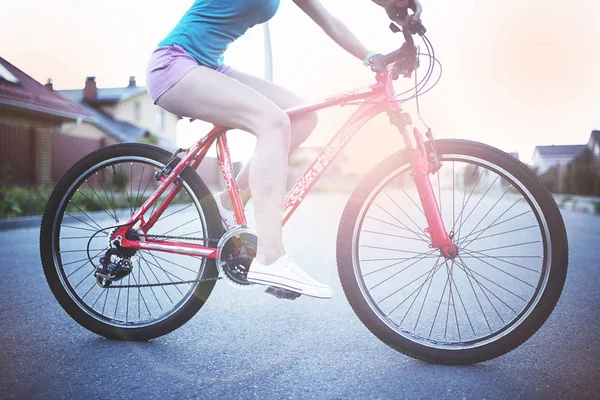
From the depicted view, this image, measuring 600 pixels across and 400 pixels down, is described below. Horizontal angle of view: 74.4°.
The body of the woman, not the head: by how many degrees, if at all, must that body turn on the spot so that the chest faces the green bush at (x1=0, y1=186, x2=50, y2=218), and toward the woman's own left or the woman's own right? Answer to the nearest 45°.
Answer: approximately 135° to the woman's own left

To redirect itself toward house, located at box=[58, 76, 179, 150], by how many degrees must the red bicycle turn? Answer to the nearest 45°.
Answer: approximately 135° to its left

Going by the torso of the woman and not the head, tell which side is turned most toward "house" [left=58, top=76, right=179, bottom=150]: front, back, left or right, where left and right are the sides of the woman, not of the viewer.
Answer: left

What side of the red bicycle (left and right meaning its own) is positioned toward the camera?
right

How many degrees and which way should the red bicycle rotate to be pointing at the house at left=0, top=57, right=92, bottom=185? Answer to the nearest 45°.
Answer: approximately 135° to its left

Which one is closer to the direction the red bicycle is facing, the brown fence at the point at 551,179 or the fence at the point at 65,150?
the brown fence

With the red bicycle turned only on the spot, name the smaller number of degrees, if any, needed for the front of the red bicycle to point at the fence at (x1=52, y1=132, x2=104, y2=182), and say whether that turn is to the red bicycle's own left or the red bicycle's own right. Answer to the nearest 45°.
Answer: approximately 135° to the red bicycle's own left

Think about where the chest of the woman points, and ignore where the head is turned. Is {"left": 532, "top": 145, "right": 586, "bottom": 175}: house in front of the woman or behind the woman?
in front

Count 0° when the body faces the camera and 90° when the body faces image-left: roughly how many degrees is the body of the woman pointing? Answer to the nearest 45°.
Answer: approximately 270°

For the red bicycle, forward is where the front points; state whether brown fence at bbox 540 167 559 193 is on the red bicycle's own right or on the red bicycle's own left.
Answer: on the red bicycle's own left

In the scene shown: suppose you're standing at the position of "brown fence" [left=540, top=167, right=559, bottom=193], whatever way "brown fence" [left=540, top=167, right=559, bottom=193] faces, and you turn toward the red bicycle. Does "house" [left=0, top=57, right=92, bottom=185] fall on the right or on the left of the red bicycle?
right

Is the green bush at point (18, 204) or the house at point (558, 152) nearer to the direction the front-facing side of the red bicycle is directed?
the house

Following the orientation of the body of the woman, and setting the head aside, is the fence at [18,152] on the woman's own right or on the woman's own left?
on the woman's own left

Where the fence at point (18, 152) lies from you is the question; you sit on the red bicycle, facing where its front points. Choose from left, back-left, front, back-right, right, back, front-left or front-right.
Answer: back-left

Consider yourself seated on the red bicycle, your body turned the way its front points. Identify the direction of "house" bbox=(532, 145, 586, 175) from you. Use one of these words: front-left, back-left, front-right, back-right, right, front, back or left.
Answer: front-left

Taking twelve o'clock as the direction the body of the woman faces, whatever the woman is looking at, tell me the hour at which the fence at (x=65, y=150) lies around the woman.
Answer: The fence is roughly at 8 o'clock from the woman.
